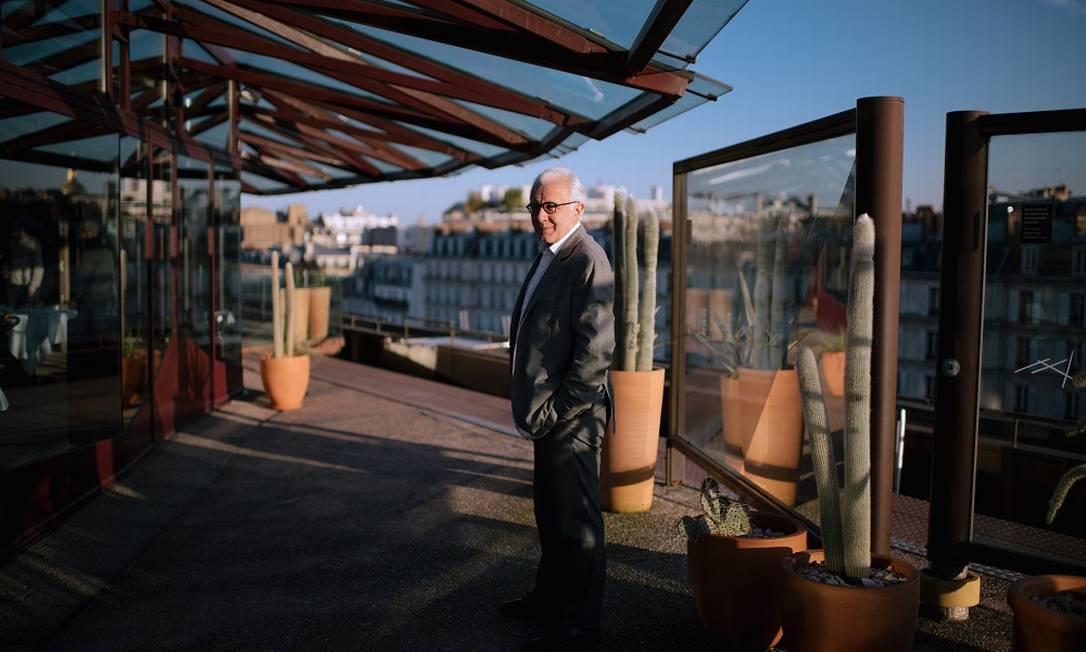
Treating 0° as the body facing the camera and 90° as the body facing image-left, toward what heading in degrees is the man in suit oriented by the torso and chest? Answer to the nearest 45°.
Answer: approximately 90°

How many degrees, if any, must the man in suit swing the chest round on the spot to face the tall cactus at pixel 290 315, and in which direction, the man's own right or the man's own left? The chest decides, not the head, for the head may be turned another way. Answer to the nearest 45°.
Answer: approximately 45° to the man's own right

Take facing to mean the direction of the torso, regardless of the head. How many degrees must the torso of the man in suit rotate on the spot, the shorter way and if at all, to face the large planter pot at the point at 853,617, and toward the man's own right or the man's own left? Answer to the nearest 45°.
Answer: approximately 135° to the man's own left

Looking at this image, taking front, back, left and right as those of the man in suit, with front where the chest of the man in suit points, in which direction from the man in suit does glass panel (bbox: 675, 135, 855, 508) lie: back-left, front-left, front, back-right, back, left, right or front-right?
back-right

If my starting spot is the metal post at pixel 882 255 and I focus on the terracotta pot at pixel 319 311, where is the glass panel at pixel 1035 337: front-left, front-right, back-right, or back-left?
back-right

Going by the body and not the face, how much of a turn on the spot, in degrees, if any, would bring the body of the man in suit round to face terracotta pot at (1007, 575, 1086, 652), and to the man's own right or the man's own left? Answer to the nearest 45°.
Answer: approximately 135° to the man's own left

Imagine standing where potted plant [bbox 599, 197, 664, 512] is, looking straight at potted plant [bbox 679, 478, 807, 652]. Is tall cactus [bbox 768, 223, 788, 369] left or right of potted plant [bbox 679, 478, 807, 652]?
left

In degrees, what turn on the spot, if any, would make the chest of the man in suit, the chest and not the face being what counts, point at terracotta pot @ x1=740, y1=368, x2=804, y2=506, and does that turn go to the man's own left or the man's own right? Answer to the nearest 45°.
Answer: approximately 135° to the man's own right

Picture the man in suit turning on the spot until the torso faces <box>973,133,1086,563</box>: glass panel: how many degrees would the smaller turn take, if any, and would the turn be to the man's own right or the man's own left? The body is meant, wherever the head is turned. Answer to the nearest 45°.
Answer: approximately 180°

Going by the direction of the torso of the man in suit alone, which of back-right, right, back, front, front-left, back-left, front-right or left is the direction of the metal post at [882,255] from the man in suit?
back

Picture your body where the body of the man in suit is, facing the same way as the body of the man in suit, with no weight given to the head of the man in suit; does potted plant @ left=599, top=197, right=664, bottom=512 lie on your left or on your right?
on your right

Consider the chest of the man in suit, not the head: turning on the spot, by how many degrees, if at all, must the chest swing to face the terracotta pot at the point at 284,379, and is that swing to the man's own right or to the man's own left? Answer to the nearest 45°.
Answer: approximately 45° to the man's own right
